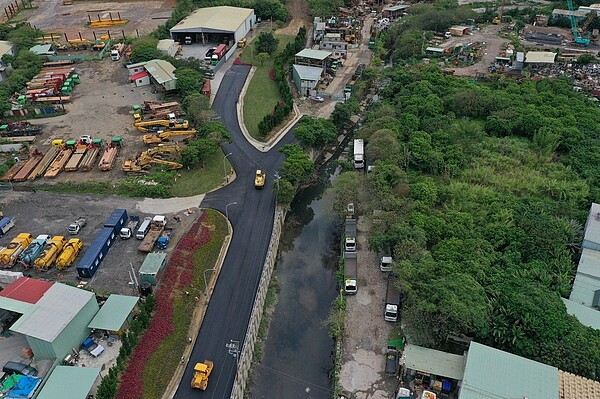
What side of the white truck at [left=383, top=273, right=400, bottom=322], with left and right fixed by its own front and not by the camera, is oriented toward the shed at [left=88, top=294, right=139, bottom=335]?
right

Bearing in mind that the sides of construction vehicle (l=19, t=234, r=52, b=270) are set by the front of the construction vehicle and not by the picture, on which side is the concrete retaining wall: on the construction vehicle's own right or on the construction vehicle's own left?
on the construction vehicle's own right

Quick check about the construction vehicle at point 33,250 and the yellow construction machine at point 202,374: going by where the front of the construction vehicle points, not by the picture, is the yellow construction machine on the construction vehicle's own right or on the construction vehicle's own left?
on the construction vehicle's own right

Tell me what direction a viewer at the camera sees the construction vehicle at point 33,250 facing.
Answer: facing away from the viewer and to the right of the viewer

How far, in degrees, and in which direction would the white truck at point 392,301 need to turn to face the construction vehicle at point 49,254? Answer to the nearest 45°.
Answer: approximately 90° to its right

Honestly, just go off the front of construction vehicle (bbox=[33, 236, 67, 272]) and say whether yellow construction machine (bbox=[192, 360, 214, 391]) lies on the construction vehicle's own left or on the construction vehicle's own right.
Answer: on the construction vehicle's own right

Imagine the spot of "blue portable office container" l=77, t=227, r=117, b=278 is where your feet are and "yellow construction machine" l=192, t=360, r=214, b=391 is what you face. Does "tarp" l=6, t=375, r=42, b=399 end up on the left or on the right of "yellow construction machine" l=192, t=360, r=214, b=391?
right

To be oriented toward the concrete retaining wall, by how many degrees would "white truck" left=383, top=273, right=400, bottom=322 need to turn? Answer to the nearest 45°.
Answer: approximately 45° to its right

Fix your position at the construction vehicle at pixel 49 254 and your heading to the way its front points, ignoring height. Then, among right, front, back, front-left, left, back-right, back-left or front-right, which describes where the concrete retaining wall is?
right

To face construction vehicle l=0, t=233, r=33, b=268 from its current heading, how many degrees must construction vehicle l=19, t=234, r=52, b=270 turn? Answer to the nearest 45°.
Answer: approximately 90° to its left

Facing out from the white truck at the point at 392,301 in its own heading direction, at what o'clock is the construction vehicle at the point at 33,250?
The construction vehicle is roughly at 3 o'clock from the white truck.

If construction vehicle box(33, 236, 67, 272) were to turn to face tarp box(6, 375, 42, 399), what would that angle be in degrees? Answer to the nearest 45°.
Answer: approximately 135° to its right

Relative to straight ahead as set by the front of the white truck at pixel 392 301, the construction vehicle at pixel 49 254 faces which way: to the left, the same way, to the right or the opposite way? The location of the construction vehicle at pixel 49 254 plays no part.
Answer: the opposite way
